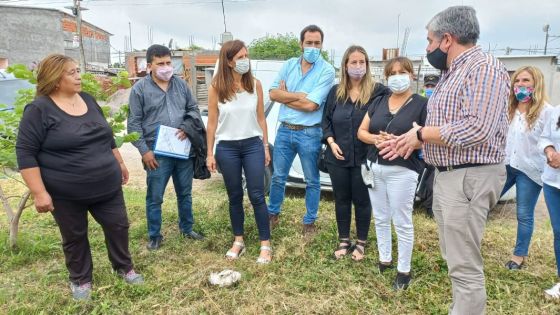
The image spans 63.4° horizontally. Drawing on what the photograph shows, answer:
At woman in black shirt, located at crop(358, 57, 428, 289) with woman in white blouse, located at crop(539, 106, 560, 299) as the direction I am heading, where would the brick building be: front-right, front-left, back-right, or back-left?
back-left

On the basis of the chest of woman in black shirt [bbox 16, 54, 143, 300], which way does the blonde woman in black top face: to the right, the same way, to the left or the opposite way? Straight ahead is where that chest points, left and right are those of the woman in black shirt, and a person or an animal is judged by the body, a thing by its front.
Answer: to the right

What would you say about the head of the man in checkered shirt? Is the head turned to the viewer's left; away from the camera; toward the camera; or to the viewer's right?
to the viewer's left

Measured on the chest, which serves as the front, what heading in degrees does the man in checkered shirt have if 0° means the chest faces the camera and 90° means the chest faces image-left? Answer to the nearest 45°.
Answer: approximately 90°

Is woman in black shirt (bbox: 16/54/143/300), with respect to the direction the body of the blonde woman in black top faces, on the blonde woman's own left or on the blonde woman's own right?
on the blonde woman's own right

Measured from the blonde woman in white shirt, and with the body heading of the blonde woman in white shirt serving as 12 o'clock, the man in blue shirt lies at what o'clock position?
The man in blue shirt is roughly at 1 o'clock from the blonde woman in white shirt.

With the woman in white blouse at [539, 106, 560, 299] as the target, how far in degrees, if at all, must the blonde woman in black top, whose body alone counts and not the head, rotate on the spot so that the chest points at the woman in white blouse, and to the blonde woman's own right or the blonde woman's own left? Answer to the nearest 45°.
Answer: approximately 90° to the blonde woman's own left

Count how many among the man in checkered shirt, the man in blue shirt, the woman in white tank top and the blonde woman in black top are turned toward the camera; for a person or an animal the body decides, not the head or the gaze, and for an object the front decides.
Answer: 3

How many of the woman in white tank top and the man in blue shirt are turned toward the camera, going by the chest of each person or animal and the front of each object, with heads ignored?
2

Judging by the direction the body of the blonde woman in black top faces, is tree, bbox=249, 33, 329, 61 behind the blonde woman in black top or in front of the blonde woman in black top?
behind

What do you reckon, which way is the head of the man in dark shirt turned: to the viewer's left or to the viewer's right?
to the viewer's right

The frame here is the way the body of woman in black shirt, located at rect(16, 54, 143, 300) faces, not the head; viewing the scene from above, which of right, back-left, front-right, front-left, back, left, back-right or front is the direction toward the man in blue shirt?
front-left

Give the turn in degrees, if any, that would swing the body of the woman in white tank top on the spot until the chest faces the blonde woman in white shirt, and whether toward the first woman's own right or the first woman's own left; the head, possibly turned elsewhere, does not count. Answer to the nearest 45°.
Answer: approximately 90° to the first woman's own left

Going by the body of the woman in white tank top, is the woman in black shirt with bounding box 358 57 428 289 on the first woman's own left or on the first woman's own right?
on the first woman's own left
